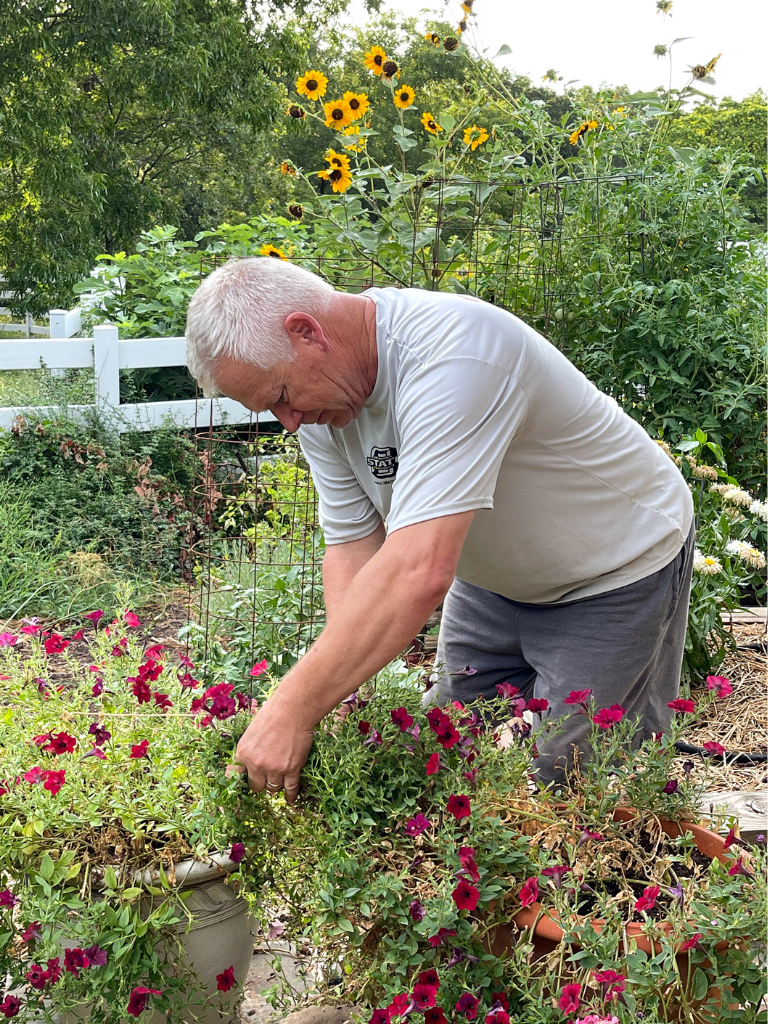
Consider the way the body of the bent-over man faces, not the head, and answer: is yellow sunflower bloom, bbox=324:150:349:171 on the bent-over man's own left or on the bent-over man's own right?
on the bent-over man's own right

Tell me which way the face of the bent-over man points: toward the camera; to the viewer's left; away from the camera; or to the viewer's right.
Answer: to the viewer's left

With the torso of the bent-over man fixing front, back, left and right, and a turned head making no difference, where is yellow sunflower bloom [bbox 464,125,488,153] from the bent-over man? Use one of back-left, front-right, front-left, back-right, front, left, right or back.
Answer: back-right

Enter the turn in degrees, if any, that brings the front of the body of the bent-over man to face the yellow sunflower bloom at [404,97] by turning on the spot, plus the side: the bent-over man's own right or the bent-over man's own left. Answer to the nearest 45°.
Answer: approximately 135° to the bent-over man's own right

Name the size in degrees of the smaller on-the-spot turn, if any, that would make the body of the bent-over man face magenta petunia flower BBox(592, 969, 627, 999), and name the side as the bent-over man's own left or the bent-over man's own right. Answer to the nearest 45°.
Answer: approximately 45° to the bent-over man's own left

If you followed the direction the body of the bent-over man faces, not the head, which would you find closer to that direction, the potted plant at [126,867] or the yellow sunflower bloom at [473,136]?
the potted plant

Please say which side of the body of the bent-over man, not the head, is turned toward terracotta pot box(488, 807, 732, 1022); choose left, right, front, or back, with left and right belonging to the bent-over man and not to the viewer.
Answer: left

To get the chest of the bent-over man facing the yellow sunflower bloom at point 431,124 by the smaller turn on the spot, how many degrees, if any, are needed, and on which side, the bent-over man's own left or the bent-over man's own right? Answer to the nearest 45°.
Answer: approximately 135° to the bent-over man's own right

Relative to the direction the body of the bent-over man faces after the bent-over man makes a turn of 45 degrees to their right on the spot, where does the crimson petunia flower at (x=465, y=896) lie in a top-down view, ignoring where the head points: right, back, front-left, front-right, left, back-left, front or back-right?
left

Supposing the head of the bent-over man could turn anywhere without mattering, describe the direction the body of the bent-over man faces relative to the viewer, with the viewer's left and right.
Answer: facing the viewer and to the left of the viewer

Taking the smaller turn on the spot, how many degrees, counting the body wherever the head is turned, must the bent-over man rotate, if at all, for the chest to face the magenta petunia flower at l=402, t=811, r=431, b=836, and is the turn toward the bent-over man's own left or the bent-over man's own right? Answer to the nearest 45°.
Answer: approximately 45° to the bent-over man's own left
